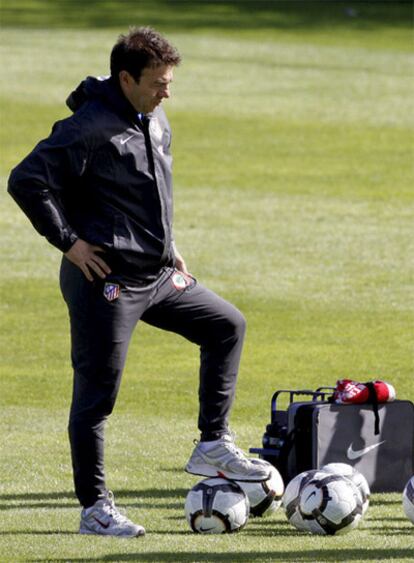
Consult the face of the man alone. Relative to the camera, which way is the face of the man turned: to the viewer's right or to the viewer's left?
to the viewer's right

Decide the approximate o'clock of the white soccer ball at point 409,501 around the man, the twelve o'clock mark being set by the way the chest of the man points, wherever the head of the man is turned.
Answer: The white soccer ball is roughly at 11 o'clock from the man.

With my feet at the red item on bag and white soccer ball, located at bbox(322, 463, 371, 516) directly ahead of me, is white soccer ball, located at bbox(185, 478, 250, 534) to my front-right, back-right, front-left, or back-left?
front-right

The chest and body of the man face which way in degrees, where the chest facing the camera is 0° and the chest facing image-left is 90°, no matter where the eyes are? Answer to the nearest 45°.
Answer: approximately 315°

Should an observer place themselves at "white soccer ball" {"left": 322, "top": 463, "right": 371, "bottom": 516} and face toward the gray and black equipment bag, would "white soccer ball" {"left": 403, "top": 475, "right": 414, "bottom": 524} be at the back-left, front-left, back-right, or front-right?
back-right

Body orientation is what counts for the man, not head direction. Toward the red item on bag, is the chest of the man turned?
no
